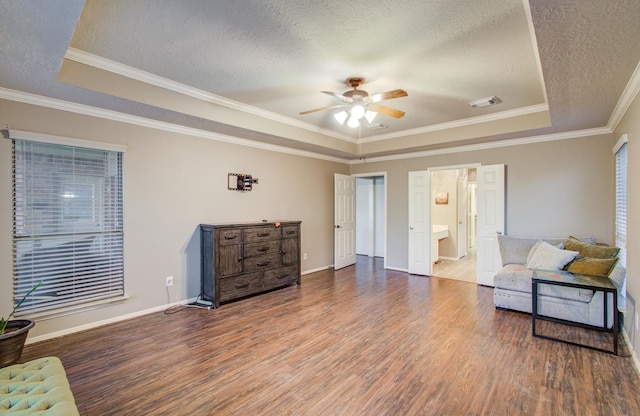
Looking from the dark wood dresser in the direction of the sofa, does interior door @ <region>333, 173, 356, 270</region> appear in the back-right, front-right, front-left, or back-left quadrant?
front-left

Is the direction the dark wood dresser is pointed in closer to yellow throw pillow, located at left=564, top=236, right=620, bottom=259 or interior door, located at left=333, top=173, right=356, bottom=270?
the yellow throw pillow

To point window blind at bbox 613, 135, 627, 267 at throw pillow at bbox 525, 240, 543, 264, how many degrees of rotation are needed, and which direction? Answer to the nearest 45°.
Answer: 0° — it already faces it

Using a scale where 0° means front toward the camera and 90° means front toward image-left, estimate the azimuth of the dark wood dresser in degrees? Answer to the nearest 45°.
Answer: approximately 315°

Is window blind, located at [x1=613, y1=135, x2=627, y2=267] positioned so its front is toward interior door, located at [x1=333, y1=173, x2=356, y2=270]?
yes

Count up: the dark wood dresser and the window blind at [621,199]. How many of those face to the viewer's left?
1

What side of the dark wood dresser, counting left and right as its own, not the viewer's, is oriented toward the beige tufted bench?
right

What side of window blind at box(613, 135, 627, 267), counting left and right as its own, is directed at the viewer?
left

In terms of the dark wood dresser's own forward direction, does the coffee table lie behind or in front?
in front

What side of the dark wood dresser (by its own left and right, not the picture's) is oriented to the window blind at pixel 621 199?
front

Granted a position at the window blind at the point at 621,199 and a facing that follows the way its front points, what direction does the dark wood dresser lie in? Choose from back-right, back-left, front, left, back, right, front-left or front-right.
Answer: front-left

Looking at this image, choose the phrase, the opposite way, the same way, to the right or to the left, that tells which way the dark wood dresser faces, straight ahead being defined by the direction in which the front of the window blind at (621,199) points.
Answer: the opposite way

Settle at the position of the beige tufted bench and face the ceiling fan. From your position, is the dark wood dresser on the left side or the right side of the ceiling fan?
left

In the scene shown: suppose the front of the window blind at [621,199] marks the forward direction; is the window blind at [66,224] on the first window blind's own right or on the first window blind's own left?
on the first window blind's own left
